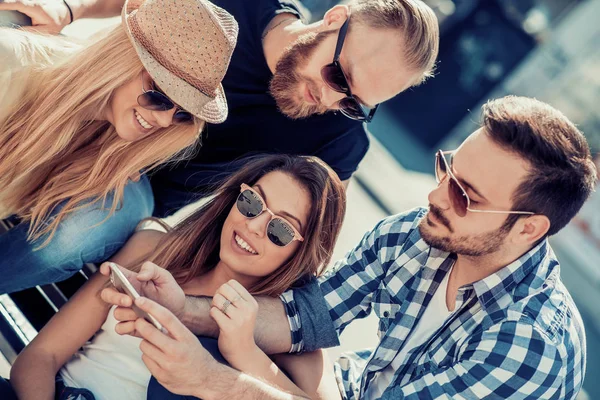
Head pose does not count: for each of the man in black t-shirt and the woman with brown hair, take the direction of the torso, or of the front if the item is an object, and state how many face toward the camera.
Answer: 2

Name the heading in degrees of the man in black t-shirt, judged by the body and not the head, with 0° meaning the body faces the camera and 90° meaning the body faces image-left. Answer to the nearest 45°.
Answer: approximately 0°

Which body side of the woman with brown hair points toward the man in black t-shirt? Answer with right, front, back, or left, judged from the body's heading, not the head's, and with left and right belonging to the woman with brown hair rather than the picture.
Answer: back

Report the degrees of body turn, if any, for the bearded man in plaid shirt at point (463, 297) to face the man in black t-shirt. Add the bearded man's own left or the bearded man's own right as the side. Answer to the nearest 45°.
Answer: approximately 90° to the bearded man's own right

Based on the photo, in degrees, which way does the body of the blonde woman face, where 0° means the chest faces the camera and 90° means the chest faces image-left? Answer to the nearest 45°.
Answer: approximately 315°

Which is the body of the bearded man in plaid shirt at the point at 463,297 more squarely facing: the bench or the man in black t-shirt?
the bench

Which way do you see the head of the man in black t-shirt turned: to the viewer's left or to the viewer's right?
to the viewer's left

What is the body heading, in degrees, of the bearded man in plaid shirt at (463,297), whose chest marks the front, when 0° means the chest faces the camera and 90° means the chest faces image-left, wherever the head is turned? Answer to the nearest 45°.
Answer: approximately 45°

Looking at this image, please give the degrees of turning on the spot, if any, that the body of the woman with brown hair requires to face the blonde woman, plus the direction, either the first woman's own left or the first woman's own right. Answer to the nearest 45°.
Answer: approximately 90° to the first woman's own right
